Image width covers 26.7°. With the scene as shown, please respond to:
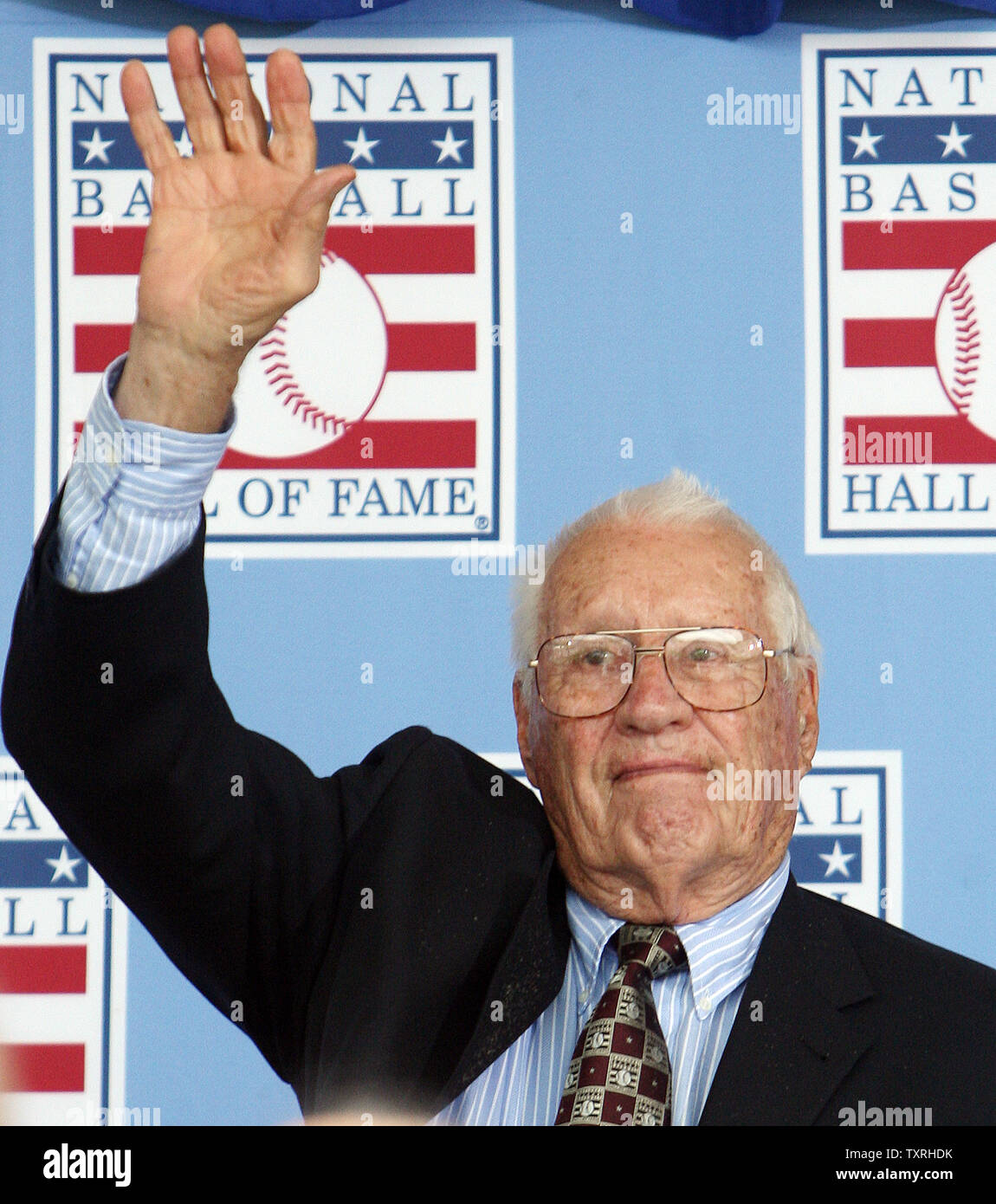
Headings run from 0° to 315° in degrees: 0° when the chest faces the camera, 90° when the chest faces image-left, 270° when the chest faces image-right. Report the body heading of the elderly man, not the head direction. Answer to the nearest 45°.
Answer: approximately 0°

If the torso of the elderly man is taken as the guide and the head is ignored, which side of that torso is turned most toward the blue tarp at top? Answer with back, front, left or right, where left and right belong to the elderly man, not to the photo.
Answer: back
